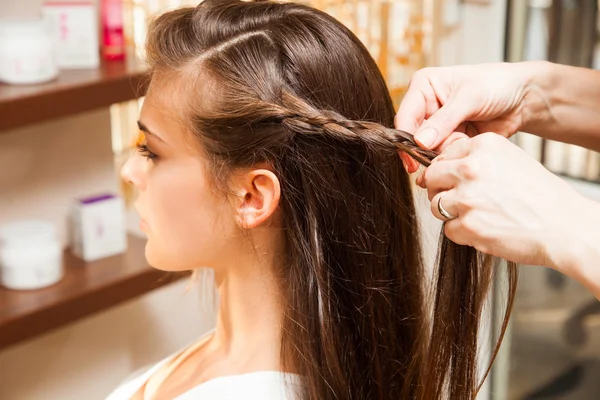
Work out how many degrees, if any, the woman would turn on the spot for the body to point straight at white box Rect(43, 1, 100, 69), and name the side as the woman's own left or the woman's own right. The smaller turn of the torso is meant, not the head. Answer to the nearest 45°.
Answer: approximately 45° to the woman's own right

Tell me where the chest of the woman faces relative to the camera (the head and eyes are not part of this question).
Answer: to the viewer's left

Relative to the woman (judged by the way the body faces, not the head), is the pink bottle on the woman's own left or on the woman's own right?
on the woman's own right

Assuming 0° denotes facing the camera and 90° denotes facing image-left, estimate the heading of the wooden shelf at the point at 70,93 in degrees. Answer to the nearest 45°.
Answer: approximately 315°

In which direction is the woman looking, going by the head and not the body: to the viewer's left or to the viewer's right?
to the viewer's left
